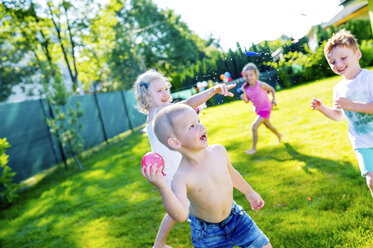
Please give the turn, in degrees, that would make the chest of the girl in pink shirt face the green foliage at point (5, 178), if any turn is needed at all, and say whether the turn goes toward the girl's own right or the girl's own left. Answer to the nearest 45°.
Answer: approximately 45° to the girl's own right

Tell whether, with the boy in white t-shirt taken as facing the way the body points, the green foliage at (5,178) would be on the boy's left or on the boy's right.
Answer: on the boy's right

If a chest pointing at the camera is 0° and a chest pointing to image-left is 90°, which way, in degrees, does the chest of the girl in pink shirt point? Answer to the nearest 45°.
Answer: approximately 45°

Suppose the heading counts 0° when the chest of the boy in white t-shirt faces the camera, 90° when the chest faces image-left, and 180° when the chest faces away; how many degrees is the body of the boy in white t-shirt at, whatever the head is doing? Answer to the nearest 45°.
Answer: approximately 45°

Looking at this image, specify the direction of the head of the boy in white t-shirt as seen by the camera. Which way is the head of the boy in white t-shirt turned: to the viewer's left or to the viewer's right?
to the viewer's left

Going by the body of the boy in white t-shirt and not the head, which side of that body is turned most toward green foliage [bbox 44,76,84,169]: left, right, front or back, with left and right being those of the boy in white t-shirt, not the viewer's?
right
